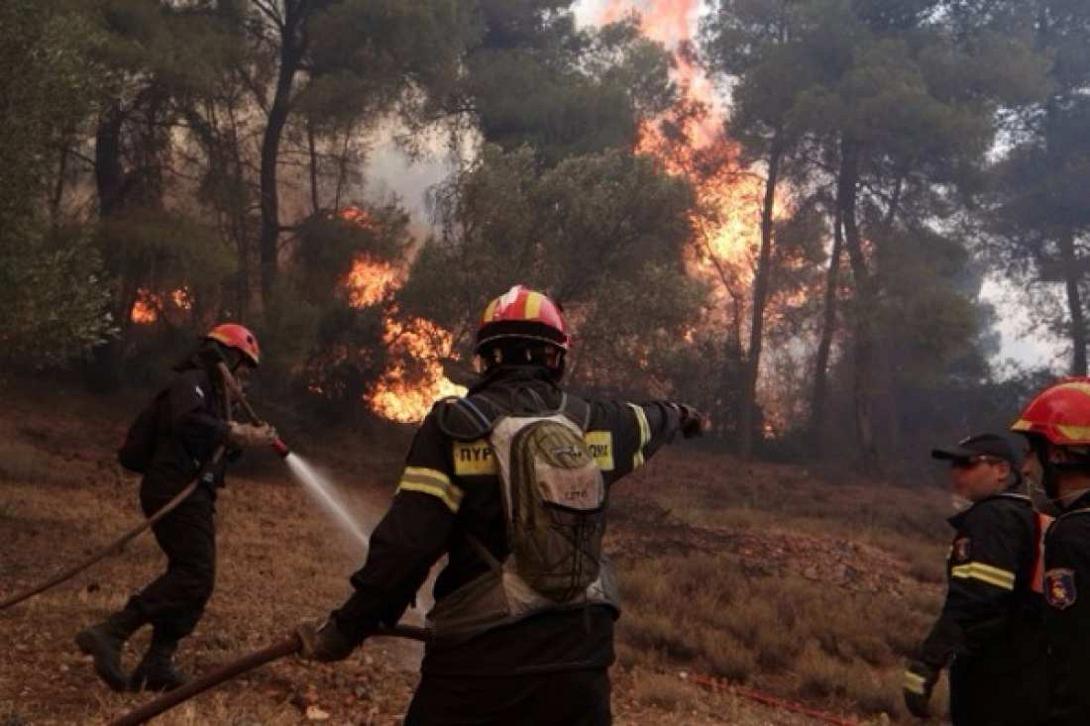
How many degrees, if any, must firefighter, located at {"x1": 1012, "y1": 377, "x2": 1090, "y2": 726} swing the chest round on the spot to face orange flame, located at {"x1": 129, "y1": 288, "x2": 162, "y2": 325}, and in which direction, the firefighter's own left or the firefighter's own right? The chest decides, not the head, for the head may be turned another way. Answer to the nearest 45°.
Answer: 0° — they already face it

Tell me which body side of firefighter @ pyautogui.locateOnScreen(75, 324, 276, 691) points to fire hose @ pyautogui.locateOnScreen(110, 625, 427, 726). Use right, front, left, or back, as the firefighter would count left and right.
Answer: right

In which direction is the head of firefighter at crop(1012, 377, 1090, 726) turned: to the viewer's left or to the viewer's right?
to the viewer's left

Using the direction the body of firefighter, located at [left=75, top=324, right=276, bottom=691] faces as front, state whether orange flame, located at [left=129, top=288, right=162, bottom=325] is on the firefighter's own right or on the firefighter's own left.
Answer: on the firefighter's own left

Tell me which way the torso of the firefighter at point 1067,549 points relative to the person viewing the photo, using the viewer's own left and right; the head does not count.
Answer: facing away from the viewer and to the left of the viewer

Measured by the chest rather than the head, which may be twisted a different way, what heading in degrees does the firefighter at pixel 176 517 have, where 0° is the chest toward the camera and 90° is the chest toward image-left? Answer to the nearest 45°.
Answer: approximately 270°

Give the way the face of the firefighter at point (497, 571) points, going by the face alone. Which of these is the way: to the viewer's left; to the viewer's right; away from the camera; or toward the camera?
away from the camera

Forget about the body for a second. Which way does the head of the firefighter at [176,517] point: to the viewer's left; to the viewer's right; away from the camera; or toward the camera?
to the viewer's right

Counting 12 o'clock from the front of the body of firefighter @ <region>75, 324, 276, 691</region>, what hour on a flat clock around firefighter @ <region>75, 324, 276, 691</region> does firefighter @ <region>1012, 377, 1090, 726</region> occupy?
firefighter @ <region>1012, 377, 1090, 726</region> is roughly at 2 o'clock from firefighter @ <region>75, 324, 276, 691</region>.

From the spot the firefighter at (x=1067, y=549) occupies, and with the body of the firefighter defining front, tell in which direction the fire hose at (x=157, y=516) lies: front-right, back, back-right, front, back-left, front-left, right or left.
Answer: front-left

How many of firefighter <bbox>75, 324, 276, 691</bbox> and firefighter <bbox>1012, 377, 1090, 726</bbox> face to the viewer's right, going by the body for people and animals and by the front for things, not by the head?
1

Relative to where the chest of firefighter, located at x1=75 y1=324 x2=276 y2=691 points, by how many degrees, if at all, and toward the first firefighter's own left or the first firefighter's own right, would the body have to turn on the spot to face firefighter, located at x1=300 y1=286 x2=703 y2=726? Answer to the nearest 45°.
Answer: approximately 90° to the first firefighter's own right
